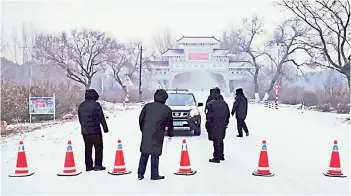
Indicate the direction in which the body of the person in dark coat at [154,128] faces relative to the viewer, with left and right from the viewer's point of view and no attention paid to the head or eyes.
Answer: facing away from the viewer and to the right of the viewer

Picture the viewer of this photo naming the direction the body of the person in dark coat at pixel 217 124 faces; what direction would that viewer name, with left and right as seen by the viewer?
facing away from the viewer and to the left of the viewer

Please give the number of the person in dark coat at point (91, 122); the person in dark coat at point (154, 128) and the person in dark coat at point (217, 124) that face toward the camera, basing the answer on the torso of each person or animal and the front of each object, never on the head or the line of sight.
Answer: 0

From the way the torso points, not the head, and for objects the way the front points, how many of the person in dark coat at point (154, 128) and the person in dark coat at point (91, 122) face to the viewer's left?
0

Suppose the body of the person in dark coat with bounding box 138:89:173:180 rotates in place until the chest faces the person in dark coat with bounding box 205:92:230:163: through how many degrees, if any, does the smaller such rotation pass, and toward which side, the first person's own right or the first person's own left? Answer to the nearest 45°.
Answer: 0° — they already face them

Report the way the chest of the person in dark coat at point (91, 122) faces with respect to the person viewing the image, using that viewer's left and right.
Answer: facing away from the viewer and to the right of the viewer

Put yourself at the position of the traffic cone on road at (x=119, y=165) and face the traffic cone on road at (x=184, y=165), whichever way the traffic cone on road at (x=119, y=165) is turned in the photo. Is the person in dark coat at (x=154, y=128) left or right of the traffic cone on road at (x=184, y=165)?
right

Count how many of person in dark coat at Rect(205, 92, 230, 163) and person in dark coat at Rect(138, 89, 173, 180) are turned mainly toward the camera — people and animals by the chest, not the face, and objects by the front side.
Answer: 0

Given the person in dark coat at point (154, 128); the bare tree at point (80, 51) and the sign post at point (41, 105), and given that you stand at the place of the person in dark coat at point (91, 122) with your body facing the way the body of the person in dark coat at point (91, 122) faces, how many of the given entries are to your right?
1

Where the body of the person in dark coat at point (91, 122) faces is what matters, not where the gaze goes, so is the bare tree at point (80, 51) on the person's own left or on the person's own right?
on the person's own left

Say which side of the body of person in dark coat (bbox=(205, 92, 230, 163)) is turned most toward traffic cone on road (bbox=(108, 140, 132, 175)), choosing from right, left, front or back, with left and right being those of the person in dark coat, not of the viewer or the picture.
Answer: left

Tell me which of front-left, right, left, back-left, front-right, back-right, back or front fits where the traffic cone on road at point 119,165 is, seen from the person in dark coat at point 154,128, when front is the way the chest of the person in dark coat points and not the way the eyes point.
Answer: left
